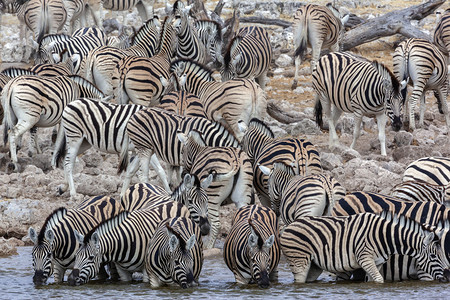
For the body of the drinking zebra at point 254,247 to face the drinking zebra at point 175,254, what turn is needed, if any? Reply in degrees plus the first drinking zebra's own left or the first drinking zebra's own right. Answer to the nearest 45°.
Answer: approximately 90° to the first drinking zebra's own right

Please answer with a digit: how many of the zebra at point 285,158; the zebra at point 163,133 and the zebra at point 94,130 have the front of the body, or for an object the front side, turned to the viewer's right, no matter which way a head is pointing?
2

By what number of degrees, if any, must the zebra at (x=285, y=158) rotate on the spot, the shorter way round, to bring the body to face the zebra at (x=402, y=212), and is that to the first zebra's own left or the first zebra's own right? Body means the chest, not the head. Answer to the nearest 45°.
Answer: approximately 180°

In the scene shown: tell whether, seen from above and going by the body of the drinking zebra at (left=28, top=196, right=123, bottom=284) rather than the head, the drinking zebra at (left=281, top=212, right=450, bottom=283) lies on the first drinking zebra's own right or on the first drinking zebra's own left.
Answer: on the first drinking zebra's own left

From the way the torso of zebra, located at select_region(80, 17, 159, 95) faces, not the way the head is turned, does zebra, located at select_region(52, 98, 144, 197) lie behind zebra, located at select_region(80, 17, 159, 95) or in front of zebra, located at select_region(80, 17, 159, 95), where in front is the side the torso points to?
behind

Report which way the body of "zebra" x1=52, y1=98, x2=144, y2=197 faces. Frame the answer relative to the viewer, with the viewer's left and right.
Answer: facing to the right of the viewer
